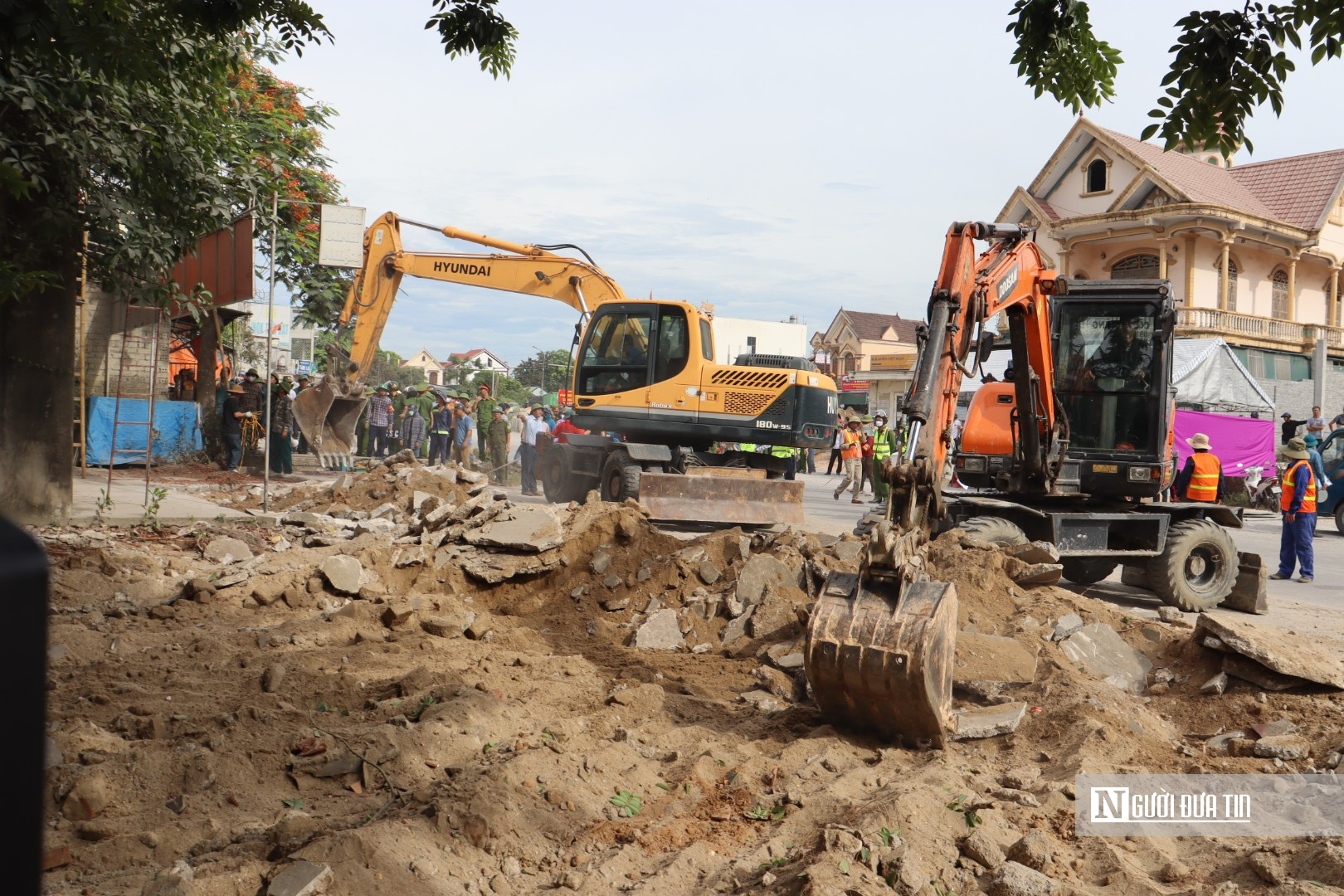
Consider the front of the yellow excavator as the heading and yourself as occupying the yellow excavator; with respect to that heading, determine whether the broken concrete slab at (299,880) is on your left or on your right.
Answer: on your left

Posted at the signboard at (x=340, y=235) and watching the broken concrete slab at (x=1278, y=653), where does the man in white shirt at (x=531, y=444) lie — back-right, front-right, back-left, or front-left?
back-left

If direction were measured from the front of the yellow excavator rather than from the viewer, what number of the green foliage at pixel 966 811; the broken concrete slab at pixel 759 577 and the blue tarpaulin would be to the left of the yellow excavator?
2

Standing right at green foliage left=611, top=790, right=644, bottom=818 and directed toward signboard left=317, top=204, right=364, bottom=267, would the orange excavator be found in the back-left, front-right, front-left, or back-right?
front-right

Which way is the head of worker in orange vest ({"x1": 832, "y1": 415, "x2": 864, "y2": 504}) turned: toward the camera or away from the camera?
toward the camera

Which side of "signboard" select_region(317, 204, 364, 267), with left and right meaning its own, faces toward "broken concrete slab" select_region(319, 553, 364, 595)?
front

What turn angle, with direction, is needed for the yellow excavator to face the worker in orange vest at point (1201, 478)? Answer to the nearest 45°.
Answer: approximately 135° to its left

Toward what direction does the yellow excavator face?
to the viewer's left

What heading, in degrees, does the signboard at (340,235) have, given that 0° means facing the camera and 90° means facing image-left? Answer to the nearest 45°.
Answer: approximately 0°

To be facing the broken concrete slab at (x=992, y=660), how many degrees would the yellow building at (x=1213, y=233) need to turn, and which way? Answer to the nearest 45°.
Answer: approximately 45° to its left

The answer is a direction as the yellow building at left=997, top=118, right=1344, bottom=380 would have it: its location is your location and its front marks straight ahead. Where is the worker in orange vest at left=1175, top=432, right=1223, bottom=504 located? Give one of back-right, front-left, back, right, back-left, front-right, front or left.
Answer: front-left

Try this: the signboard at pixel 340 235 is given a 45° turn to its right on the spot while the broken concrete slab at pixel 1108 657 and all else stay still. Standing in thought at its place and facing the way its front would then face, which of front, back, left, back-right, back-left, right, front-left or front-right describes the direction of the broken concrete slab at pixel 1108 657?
left

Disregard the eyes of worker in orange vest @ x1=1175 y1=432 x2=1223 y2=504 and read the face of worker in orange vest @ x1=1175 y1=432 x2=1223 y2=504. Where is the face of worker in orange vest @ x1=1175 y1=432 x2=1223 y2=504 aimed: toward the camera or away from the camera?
away from the camera

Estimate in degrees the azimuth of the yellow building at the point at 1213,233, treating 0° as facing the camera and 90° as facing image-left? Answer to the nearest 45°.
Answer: approximately 45°

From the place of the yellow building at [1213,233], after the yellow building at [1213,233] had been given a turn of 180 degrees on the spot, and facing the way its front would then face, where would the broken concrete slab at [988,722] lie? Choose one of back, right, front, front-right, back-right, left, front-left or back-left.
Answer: back-right
